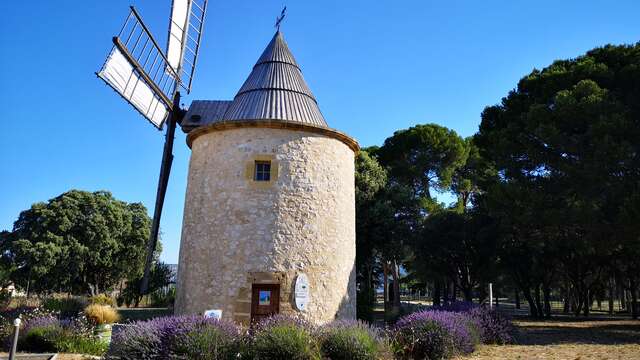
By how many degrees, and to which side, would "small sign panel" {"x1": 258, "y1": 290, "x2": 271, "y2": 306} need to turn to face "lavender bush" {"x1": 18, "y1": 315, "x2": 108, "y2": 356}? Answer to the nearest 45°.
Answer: approximately 90° to its right

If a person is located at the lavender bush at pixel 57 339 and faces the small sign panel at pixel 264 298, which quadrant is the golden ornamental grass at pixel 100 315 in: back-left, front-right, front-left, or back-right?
front-left

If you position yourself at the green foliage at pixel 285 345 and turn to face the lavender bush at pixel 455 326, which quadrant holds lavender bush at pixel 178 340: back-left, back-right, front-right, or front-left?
back-left

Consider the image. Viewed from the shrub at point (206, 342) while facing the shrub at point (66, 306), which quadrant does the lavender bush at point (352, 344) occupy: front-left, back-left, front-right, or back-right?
back-right

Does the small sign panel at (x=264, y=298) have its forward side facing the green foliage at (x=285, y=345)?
yes

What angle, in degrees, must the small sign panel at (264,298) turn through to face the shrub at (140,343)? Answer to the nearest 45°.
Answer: approximately 45° to its right

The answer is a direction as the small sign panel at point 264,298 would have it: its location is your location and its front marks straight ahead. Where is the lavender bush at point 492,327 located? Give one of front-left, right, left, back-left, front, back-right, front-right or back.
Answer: left

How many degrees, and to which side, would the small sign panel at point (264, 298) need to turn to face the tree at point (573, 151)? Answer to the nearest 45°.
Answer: approximately 90° to its left

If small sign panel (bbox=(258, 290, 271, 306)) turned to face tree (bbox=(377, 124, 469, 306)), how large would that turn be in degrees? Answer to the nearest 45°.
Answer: approximately 135° to its left

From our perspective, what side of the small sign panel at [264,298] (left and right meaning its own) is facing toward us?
front

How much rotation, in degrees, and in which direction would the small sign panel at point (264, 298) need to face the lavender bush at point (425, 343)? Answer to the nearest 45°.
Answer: approximately 45° to its left

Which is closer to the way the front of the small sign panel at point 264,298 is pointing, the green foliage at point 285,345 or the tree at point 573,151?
the green foliage

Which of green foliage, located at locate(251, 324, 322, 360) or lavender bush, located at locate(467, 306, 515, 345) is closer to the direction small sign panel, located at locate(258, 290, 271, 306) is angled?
the green foliage

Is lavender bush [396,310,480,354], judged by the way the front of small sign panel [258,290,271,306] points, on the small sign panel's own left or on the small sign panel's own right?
on the small sign panel's own left
